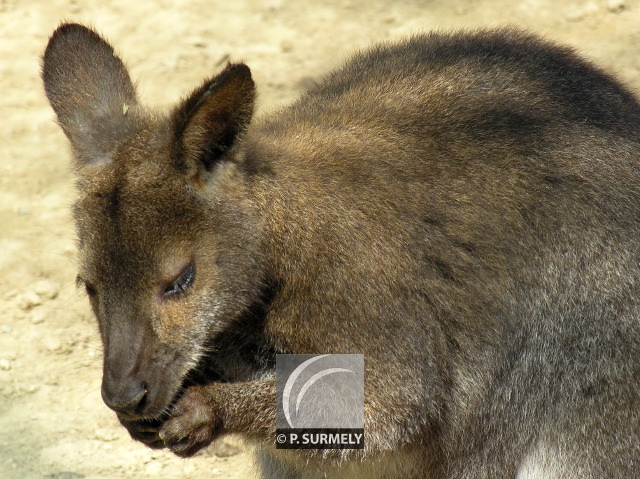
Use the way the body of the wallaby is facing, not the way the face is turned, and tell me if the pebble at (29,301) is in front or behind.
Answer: in front

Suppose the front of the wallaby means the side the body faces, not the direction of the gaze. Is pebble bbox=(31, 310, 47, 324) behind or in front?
in front

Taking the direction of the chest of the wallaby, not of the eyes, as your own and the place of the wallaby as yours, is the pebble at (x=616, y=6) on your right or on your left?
on your right

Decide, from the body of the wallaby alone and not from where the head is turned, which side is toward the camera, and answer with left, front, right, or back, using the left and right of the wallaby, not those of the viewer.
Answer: left

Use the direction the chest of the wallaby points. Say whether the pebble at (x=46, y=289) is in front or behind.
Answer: in front
